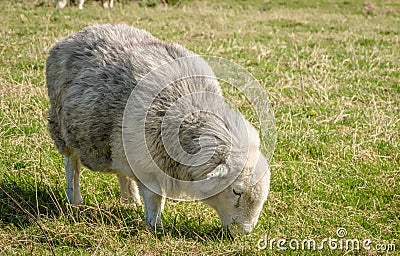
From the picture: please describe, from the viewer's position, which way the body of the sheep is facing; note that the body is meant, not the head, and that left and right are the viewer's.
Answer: facing the viewer and to the right of the viewer
